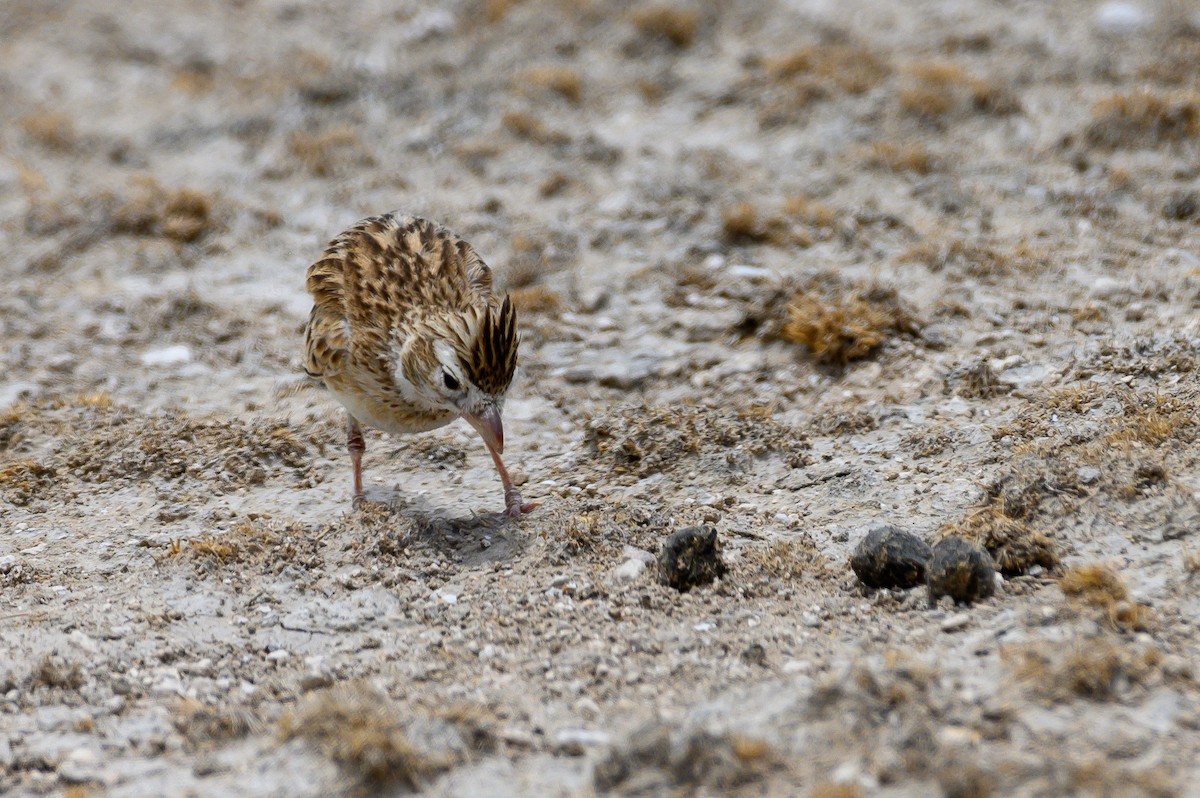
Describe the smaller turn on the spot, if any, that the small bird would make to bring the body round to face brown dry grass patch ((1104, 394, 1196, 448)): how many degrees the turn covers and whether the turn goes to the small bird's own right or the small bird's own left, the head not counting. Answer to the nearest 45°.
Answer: approximately 45° to the small bird's own left

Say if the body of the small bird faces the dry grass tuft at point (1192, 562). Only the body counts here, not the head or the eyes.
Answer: yes

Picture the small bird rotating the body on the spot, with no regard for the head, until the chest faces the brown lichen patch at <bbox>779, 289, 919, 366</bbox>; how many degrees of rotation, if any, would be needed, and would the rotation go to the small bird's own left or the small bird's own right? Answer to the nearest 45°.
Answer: approximately 45° to the small bird's own left

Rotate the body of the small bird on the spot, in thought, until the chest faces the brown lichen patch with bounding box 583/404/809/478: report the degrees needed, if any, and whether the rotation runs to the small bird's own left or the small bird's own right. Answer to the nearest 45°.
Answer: approximately 45° to the small bird's own left

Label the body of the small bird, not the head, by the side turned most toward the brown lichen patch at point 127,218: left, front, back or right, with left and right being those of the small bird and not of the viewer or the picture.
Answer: back

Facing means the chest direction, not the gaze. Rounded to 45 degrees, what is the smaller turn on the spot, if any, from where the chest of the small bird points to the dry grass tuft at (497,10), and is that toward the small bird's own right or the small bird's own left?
approximately 135° to the small bird's own left

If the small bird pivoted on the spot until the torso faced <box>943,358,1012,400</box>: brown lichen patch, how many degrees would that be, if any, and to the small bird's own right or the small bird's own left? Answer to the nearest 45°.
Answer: approximately 45° to the small bird's own left

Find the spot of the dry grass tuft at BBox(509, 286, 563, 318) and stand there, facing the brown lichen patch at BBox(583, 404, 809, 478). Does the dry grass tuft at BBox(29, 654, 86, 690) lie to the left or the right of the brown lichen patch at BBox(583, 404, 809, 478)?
right

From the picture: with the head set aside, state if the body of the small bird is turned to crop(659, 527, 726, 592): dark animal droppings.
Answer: yes

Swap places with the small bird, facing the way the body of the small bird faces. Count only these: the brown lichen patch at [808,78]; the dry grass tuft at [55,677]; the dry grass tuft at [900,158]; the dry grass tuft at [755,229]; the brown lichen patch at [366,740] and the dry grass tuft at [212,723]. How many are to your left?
3

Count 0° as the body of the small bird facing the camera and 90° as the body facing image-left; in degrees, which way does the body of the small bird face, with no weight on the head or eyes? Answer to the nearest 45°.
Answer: approximately 315°

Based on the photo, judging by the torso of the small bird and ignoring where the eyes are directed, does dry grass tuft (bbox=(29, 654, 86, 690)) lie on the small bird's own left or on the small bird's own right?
on the small bird's own right

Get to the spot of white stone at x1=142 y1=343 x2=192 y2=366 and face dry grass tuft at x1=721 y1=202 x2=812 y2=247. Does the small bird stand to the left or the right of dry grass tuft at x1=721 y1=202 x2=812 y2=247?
right

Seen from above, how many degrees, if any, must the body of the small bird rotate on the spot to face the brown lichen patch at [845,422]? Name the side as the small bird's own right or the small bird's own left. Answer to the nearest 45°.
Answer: approximately 45° to the small bird's own left

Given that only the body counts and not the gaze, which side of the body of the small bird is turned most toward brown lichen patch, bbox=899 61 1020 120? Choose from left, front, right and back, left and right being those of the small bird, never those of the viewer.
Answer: left
